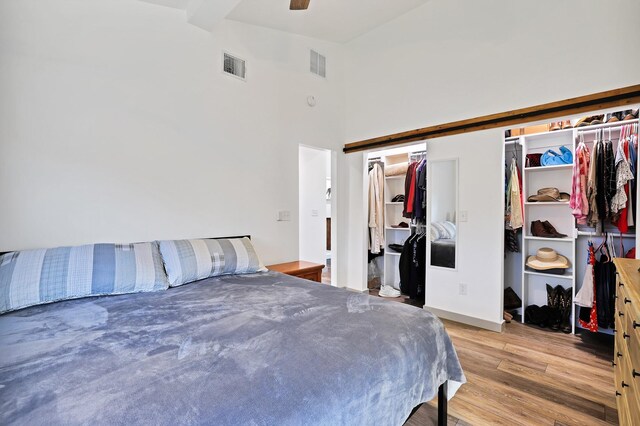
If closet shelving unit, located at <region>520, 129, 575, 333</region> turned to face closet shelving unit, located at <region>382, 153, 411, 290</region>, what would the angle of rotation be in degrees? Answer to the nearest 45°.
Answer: approximately 90° to its right

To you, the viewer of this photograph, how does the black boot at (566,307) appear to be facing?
facing the viewer and to the left of the viewer

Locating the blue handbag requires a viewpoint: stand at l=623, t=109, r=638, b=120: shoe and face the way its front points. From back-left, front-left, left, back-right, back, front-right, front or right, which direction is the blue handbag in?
front-right

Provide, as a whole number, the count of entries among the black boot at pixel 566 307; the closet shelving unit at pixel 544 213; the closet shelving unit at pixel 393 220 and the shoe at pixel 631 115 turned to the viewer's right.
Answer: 0

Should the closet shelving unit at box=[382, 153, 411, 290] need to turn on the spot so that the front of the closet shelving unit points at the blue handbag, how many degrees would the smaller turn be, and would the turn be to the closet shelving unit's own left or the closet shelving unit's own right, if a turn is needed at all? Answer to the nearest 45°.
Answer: approximately 90° to the closet shelving unit's own left

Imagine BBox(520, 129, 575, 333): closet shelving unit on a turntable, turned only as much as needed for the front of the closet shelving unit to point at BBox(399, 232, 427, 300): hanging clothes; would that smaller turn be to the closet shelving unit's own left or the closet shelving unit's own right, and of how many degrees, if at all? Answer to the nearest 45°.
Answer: approximately 90° to the closet shelving unit's own right

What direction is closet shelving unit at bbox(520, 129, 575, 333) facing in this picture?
toward the camera

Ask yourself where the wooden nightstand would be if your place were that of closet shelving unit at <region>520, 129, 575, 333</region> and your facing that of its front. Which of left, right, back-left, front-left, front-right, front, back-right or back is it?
front-right

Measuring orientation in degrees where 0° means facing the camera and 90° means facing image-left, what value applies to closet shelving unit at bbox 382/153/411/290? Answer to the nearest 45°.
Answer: approximately 45°
